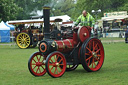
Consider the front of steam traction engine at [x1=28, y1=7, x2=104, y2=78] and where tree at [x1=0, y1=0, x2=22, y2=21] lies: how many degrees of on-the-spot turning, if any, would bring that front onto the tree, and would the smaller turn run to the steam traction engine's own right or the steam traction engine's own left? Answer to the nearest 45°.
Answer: approximately 135° to the steam traction engine's own right
